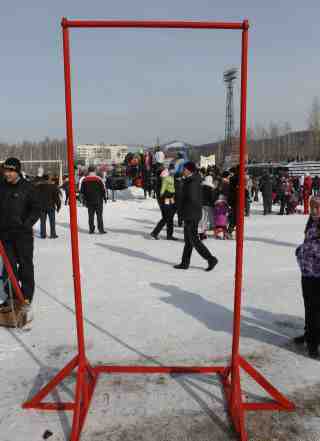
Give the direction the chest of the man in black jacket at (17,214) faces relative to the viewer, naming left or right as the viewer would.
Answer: facing the viewer and to the left of the viewer

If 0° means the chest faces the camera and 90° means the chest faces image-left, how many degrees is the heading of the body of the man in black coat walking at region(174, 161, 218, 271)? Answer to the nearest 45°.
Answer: approximately 90°

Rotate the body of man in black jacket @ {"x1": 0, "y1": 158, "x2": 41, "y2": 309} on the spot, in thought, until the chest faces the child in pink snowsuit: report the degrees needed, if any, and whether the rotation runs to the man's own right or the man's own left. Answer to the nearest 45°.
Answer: approximately 180°

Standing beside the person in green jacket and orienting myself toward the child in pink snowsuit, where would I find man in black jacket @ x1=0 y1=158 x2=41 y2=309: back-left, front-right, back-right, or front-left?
back-right
